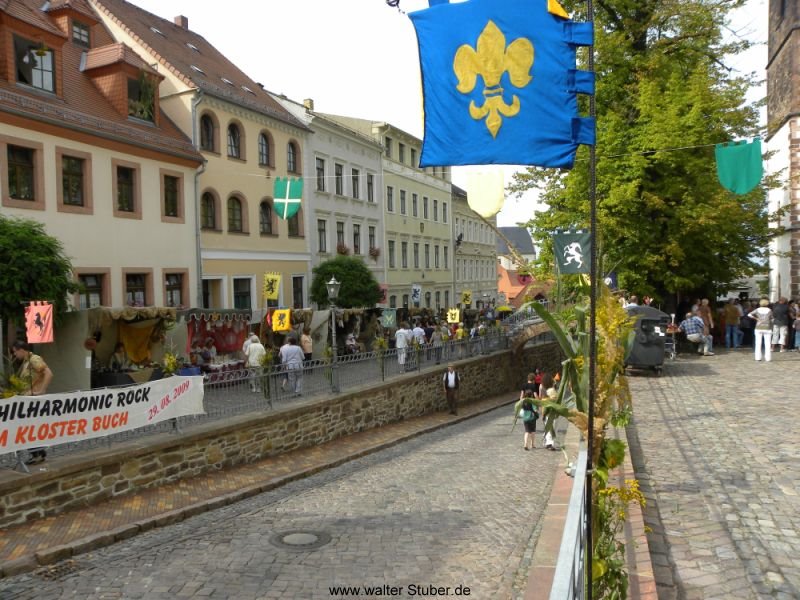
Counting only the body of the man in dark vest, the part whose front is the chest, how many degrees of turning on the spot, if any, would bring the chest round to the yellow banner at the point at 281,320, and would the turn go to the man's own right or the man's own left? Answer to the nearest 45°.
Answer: approximately 90° to the man's own right

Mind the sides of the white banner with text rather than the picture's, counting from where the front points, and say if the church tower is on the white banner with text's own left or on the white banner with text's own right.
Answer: on the white banner with text's own left

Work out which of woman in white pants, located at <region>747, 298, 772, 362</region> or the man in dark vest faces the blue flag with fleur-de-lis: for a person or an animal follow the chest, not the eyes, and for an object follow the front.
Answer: the man in dark vest

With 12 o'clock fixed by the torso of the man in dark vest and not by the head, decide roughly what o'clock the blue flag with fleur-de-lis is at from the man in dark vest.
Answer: The blue flag with fleur-de-lis is roughly at 12 o'clock from the man in dark vest.

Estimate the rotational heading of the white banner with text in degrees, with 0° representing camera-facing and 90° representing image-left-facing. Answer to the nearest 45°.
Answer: approximately 315°

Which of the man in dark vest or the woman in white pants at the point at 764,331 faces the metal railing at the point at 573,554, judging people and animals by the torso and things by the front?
the man in dark vest
